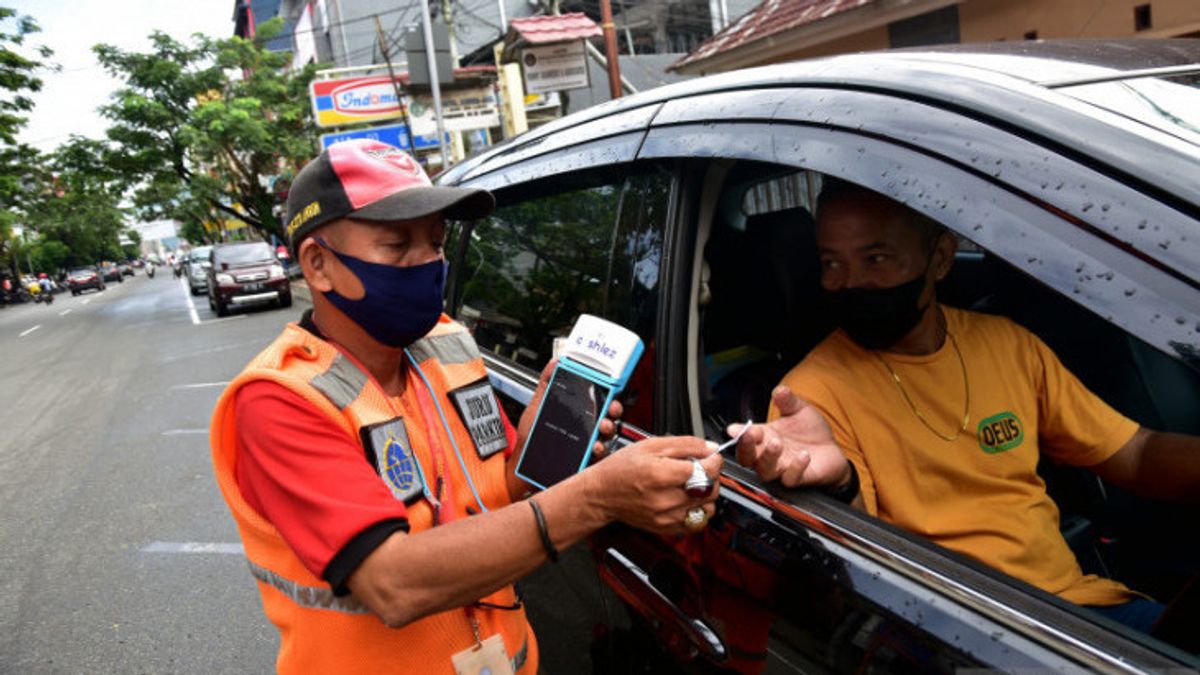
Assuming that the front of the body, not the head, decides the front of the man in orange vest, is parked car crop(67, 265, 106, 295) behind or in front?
behind

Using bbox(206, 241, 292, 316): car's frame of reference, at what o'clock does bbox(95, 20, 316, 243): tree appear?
The tree is roughly at 6 o'clock from the car.

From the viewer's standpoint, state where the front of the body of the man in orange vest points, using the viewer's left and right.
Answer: facing the viewer and to the right of the viewer

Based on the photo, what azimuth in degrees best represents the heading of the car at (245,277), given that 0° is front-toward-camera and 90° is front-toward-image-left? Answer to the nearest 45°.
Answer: approximately 0°

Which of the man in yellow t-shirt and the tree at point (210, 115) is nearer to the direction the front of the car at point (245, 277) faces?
the man in yellow t-shirt

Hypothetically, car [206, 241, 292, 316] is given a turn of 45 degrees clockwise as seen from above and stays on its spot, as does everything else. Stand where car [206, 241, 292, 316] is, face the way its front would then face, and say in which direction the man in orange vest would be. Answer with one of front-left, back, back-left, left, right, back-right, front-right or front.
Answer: front-left

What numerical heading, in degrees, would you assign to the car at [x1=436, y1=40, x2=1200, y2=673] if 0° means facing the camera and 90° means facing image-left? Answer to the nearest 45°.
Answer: approximately 315°

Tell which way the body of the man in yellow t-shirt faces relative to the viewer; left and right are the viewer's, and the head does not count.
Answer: facing the viewer

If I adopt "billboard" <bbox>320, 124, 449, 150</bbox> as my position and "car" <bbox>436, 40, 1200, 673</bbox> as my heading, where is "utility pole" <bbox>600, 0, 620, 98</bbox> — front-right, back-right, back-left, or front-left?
front-left

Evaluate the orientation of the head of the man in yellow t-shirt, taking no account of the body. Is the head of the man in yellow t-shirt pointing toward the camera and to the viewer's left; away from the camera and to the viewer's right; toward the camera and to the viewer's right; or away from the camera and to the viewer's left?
toward the camera and to the viewer's left

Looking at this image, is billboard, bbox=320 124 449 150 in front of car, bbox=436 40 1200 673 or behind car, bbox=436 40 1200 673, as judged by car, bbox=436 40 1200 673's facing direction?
behind

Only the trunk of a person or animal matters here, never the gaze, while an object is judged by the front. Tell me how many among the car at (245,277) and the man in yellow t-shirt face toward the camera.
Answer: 2
